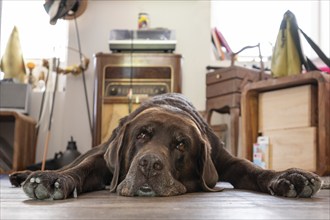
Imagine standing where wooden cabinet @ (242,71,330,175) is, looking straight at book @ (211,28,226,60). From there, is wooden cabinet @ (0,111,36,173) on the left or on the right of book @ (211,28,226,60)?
left

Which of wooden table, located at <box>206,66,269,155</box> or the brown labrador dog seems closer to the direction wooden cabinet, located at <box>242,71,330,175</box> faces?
the brown labrador dog

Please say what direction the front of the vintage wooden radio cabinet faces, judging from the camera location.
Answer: facing the viewer

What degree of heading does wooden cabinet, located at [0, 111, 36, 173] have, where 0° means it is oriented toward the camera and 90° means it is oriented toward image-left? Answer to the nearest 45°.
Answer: approximately 0°

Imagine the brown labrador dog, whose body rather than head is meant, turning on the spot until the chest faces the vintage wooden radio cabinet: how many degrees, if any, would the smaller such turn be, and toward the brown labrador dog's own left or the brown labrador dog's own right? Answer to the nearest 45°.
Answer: approximately 180°

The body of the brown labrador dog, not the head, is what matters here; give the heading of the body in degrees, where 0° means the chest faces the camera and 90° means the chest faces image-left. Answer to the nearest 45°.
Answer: approximately 0°

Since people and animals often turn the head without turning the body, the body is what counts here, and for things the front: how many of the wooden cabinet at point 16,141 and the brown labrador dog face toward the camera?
2

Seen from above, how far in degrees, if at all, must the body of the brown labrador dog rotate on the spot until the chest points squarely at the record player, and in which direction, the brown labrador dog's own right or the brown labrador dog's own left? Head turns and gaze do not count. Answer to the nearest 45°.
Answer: approximately 180°

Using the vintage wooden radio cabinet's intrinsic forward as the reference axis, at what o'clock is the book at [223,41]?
The book is roughly at 8 o'clock from the vintage wooden radio cabinet.

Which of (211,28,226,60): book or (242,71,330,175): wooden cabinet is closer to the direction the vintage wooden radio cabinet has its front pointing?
the wooden cabinet

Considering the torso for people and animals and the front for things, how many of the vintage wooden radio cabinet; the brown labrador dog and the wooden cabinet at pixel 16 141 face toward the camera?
3

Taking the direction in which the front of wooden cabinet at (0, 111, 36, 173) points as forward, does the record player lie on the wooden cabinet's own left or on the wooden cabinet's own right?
on the wooden cabinet's own left

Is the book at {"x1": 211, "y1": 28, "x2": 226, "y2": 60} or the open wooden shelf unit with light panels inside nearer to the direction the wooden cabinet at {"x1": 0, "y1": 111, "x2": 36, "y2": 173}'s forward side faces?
the open wooden shelf unit with light panels inside

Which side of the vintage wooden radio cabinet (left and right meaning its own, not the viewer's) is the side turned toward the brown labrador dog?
front
